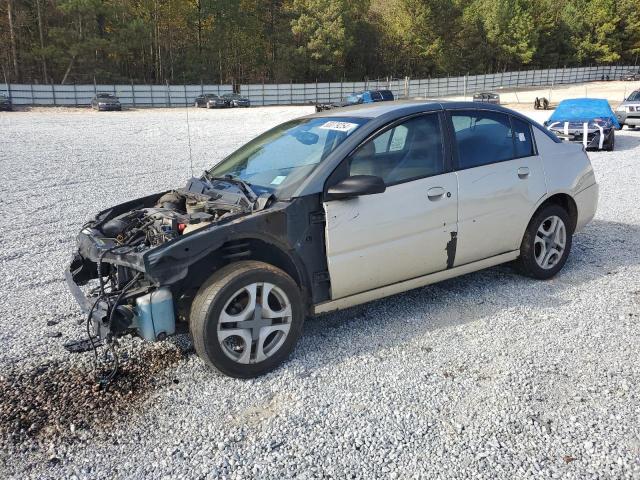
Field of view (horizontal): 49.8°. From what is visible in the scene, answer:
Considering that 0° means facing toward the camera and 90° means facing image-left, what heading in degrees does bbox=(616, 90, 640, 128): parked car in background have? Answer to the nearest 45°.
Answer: approximately 45°

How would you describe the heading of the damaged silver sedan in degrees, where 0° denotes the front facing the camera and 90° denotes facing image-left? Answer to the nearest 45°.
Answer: approximately 45°

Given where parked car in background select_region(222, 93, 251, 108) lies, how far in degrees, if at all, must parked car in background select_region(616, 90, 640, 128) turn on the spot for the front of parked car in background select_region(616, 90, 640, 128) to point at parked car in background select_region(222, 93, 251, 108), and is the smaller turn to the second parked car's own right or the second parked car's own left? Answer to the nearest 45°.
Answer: approximately 90° to the second parked car's own right

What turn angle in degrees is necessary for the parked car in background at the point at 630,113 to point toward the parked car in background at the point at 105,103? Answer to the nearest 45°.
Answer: approximately 45° to its right

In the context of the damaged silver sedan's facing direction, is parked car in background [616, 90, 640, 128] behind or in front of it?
behind

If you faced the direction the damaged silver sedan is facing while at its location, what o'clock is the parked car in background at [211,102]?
The parked car in background is roughly at 4 o'clock from the damaged silver sedan.
